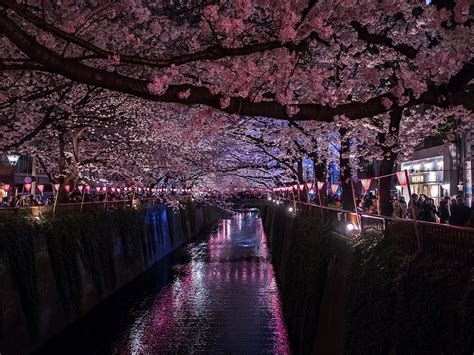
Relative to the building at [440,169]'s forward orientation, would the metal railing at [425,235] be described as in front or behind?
in front

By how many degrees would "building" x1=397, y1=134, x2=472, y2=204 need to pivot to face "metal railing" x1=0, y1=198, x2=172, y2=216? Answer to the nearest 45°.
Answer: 0° — it already faces it

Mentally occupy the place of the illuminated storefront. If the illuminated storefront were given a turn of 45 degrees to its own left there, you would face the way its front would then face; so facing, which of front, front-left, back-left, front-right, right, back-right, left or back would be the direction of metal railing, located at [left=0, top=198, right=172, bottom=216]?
front-right

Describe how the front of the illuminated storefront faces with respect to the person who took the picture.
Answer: facing the viewer and to the left of the viewer
